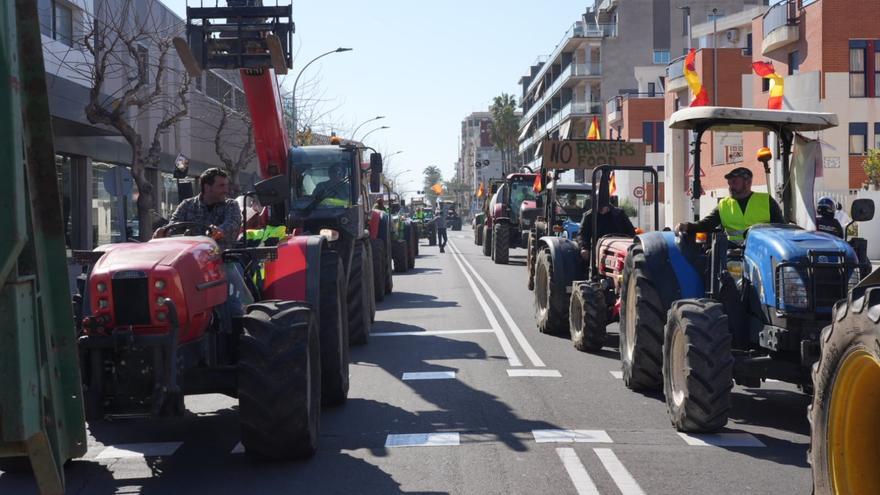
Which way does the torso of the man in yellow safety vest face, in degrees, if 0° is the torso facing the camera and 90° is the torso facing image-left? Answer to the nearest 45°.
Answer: approximately 0°

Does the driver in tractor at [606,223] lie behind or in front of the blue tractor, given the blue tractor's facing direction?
behind

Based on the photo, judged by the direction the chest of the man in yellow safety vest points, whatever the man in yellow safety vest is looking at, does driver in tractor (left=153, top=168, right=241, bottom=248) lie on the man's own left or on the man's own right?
on the man's own right

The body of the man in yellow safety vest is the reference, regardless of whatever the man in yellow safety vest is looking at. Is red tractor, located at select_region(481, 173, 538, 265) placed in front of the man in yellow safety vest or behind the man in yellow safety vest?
behind

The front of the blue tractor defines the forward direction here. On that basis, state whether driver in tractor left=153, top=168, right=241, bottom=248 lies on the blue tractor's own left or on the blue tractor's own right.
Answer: on the blue tractor's own right

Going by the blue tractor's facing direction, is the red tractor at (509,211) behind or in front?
behind

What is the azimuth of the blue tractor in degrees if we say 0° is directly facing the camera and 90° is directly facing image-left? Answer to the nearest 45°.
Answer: approximately 315°

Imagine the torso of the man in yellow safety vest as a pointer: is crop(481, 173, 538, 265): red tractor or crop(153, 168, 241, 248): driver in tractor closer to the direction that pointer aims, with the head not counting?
the driver in tractor
